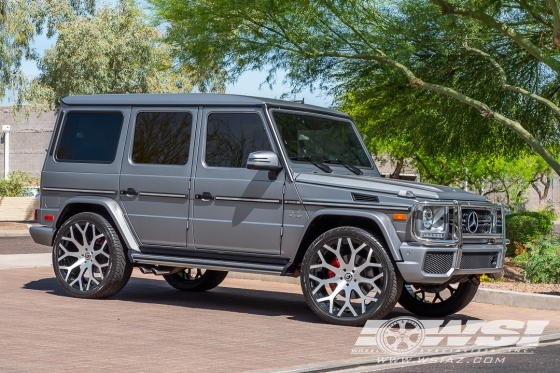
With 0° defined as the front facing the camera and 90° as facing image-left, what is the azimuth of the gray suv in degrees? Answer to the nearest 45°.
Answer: approximately 315°

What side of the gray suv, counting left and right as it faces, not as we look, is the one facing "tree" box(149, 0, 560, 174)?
left

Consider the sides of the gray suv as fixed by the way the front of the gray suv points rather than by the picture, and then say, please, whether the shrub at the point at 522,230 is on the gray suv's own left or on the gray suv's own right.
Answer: on the gray suv's own left

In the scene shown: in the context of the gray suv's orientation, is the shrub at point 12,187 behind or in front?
behind

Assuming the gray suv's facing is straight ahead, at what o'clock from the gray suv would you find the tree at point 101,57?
The tree is roughly at 7 o'clock from the gray suv.
